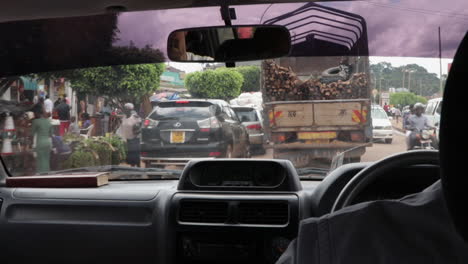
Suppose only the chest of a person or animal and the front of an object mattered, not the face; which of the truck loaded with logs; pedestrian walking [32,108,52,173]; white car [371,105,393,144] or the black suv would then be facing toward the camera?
the white car

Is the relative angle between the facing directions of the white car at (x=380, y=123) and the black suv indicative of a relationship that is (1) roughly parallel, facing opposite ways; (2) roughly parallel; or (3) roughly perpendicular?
roughly parallel, facing opposite ways

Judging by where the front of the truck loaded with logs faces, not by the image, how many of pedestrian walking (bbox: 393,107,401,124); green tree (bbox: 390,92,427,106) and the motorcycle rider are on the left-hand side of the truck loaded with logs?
0

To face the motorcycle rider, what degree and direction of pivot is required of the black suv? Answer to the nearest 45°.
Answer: approximately 90° to its right

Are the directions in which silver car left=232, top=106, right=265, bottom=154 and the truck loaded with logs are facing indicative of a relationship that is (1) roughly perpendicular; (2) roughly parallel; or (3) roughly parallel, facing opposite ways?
roughly parallel

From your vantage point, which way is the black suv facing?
away from the camera

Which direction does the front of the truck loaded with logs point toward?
away from the camera

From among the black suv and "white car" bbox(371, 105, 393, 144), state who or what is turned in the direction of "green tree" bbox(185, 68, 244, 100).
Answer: the black suv

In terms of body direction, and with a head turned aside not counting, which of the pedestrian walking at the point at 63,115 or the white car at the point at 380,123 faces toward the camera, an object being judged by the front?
the white car

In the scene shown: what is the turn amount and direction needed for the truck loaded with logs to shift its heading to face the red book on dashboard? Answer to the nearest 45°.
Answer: approximately 180°

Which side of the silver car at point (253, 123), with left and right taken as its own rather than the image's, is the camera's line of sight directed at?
back

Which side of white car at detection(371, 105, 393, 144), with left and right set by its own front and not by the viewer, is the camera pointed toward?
front

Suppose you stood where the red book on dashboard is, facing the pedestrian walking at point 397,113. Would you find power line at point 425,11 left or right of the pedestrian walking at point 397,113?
right
